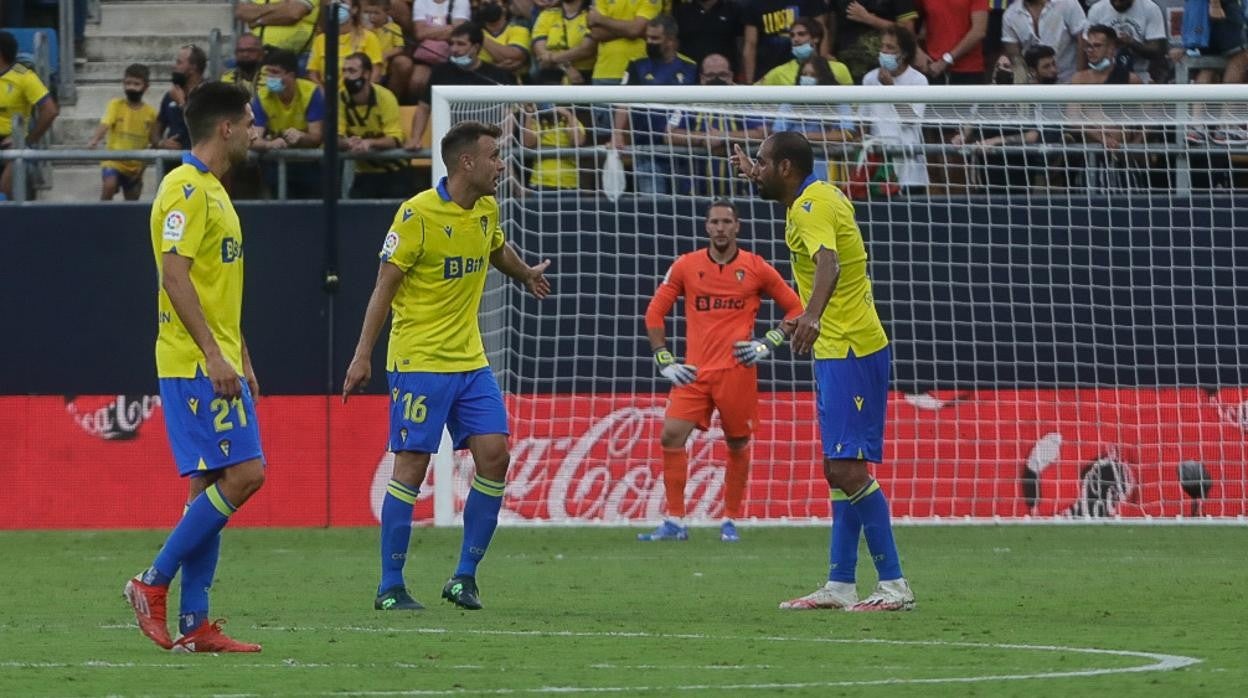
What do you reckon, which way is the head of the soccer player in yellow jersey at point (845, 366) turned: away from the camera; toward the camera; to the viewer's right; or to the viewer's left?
to the viewer's left

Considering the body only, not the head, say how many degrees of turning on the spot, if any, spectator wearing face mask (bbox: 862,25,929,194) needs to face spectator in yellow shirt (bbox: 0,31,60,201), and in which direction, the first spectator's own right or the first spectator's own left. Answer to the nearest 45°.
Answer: approximately 45° to the first spectator's own right

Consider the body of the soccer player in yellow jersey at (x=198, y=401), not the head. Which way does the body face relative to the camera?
to the viewer's right

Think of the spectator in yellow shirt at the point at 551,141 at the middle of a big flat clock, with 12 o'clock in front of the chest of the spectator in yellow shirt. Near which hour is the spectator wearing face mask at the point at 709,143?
The spectator wearing face mask is roughly at 9 o'clock from the spectator in yellow shirt.

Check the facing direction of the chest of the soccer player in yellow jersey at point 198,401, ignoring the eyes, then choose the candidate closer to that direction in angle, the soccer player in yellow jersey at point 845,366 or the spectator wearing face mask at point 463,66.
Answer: the soccer player in yellow jersey

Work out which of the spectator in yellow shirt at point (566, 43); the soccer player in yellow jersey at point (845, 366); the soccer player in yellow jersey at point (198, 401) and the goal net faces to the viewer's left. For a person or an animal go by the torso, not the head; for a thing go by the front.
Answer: the soccer player in yellow jersey at point (845, 366)

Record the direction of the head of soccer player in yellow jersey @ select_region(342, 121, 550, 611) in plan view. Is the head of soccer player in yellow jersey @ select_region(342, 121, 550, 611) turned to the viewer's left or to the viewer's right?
to the viewer's right
